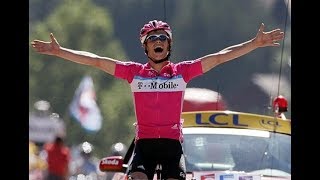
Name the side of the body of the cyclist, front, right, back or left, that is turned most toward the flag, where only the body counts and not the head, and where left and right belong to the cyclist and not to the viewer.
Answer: back

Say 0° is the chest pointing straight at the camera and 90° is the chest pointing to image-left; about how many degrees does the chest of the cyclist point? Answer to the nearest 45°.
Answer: approximately 0°
